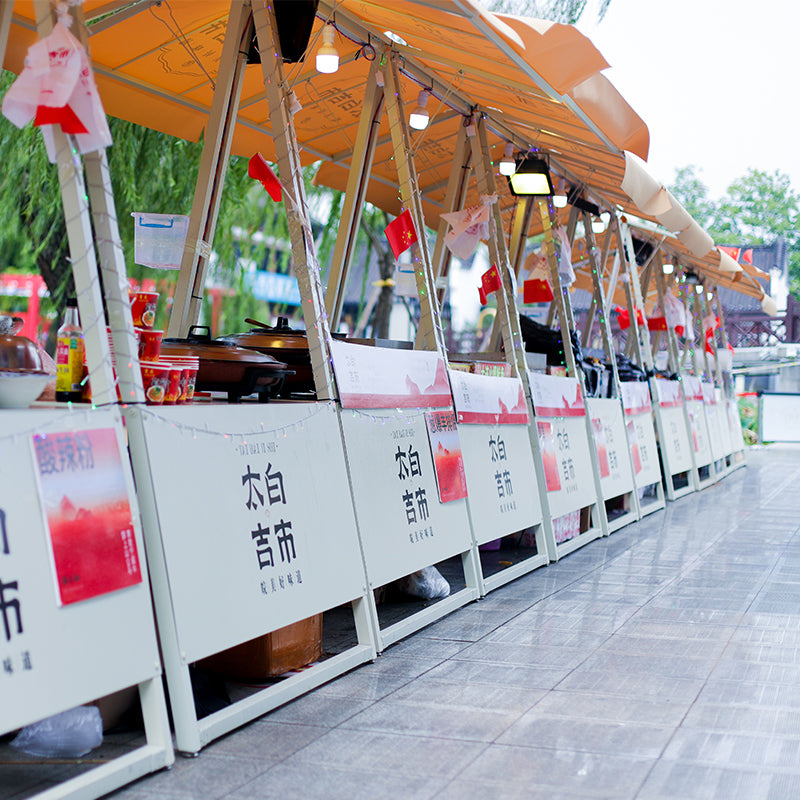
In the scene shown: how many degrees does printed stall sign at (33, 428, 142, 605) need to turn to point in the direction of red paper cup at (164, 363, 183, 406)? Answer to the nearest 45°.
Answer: approximately 90° to its left

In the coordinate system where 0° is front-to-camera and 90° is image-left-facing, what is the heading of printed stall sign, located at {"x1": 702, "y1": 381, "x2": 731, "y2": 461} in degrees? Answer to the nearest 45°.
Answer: approximately 315°

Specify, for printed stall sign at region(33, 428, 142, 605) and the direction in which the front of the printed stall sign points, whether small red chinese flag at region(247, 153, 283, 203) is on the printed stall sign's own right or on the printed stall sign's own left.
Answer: on the printed stall sign's own left

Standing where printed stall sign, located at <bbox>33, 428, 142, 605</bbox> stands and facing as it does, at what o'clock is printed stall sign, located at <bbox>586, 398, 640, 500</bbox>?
printed stall sign, located at <bbox>586, 398, 640, 500</bbox> is roughly at 9 o'clock from printed stall sign, located at <bbox>33, 428, 142, 605</bbox>.

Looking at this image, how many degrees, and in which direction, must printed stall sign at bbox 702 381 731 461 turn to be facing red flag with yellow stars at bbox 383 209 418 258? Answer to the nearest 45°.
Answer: approximately 45° to its right
